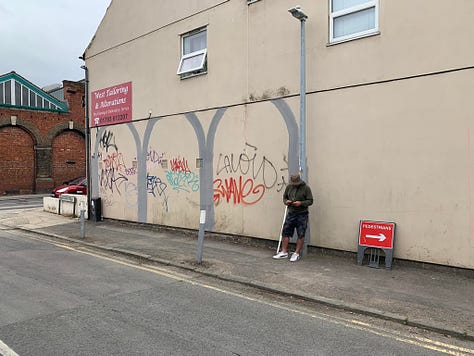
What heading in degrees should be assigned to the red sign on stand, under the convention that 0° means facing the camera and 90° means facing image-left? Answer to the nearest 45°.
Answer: approximately 0°

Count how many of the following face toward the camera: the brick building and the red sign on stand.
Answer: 2

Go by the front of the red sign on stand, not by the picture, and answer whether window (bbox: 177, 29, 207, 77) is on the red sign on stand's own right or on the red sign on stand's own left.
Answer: on the red sign on stand's own right

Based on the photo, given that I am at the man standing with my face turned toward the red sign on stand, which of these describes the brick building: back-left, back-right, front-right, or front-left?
back-left

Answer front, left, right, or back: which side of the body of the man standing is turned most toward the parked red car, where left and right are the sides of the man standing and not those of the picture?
right

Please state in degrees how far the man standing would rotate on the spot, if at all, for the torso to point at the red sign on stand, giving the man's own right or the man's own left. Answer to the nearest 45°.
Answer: approximately 135° to the man's own left

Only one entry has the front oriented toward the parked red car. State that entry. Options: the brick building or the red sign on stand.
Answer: the brick building

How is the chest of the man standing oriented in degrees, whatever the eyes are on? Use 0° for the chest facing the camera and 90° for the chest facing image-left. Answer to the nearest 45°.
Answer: approximately 45°
